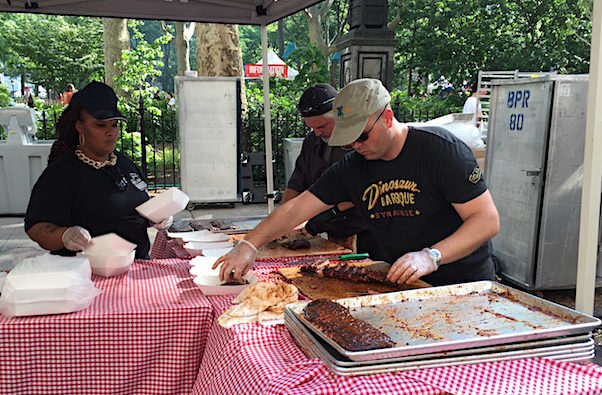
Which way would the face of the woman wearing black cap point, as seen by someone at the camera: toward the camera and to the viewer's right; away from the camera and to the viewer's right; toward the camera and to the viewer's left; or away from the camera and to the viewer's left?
toward the camera and to the viewer's right

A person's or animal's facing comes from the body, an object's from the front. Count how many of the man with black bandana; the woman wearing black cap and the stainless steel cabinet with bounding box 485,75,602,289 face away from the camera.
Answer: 0

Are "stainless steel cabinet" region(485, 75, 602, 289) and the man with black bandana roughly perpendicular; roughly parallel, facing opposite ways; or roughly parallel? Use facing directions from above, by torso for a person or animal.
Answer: roughly parallel

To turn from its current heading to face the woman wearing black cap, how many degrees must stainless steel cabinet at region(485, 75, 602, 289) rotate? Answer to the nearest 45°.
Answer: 0° — it already faces them

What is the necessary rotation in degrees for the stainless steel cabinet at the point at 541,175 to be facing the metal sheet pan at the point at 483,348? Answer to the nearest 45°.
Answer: approximately 45° to its left

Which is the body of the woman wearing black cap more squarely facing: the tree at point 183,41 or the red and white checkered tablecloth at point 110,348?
the red and white checkered tablecloth

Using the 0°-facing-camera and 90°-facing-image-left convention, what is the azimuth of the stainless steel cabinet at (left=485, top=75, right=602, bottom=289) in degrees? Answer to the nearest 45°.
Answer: approximately 45°

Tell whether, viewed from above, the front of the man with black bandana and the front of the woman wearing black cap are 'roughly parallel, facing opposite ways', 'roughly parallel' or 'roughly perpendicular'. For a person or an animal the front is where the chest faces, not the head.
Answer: roughly perpendicular

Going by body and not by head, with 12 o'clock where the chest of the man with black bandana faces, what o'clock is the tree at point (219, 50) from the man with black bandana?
The tree is roughly at 4 o'clock from the man with black bandana.

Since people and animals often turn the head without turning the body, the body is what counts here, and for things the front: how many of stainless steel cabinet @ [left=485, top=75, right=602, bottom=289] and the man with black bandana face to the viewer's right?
0

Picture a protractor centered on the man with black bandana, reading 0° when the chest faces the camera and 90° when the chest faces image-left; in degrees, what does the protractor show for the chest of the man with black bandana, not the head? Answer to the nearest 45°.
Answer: approximately 45°

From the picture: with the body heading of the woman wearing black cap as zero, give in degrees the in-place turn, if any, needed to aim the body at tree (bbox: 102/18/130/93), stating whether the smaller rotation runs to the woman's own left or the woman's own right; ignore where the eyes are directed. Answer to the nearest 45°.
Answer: approximately 135° to the woman's own left

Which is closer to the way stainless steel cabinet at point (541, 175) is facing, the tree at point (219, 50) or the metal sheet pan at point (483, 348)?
the metal sheet pan

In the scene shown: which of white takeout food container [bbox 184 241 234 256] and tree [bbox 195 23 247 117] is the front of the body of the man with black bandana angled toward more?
the white takeout food container

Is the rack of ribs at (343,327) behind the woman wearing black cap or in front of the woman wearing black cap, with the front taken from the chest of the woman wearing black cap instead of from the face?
in front

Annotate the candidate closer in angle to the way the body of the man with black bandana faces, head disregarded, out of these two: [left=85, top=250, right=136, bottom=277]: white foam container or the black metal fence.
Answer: the white foam container

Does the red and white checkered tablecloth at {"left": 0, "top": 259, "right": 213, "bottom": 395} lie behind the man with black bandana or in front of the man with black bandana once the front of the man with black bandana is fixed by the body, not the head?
in front

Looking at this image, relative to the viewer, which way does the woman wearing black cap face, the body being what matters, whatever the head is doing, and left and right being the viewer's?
facing the viewer and to the right of the viewer
